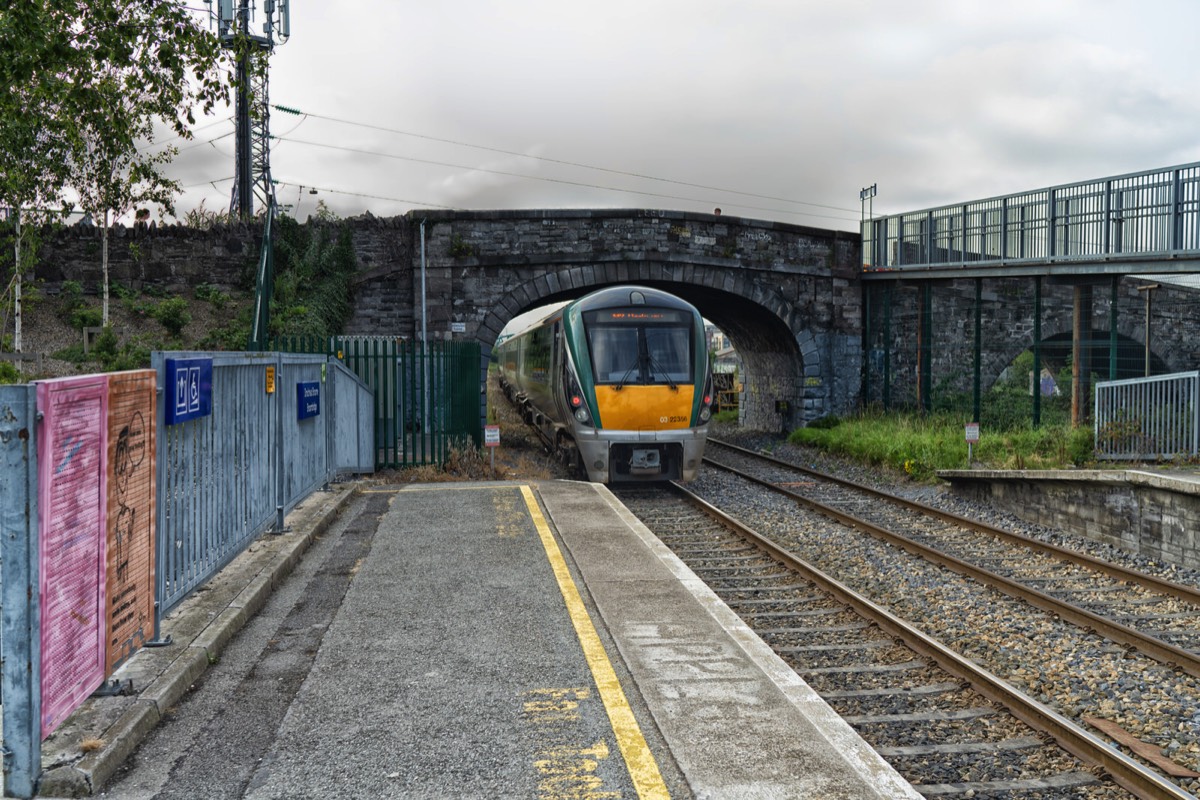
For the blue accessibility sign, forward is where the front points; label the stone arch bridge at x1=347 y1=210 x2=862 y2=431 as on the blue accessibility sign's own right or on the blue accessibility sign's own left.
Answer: on the blue accessibility sign's own left

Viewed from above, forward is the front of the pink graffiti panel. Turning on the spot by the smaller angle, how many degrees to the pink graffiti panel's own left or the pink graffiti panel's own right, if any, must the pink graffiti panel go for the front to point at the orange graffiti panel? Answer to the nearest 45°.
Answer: approximately 135° to the pink graffiti panel's own left

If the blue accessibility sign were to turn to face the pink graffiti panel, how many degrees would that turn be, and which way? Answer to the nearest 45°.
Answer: approximately 45° to its right

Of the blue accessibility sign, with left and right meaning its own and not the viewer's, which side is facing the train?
left

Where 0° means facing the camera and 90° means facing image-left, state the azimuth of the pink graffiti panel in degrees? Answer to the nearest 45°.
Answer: approximately 315°

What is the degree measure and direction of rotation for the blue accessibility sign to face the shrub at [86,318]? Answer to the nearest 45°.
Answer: approximately 135° to its left

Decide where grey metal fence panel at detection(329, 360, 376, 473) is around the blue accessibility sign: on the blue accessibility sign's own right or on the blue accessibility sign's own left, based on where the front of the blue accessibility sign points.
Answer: on the blue accessibility sign's own left
